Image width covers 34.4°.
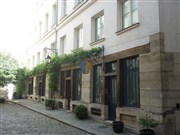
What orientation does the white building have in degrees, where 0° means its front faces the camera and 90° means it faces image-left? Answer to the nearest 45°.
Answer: approximately 45°
